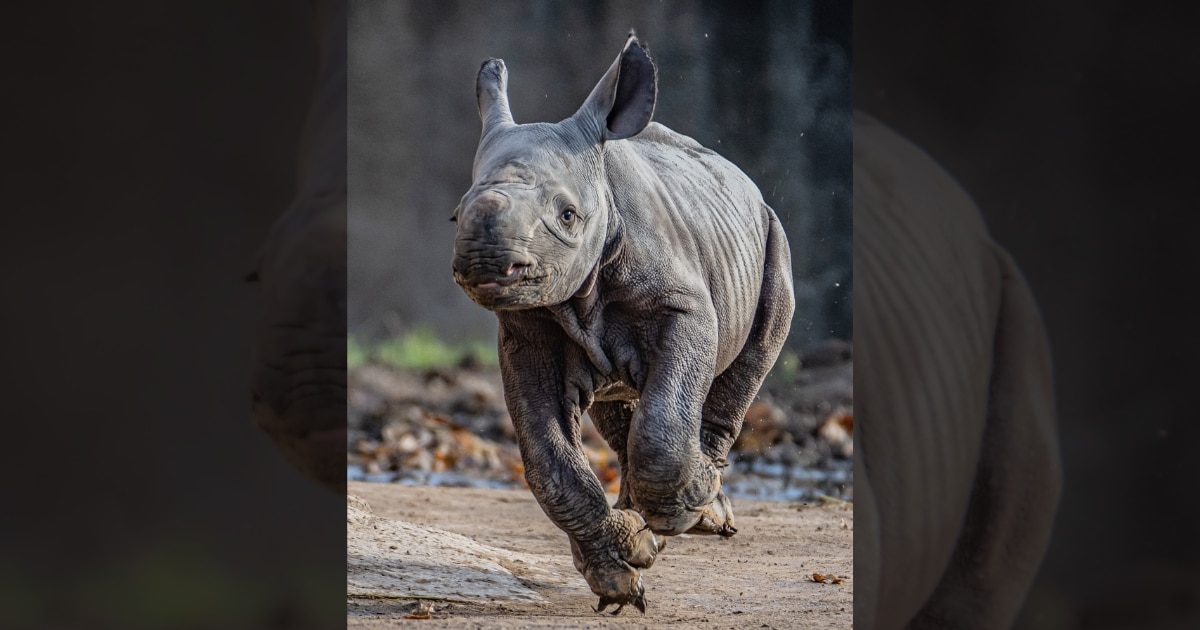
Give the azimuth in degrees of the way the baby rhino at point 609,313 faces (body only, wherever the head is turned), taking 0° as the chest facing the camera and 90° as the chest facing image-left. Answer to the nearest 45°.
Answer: approximately 45°
